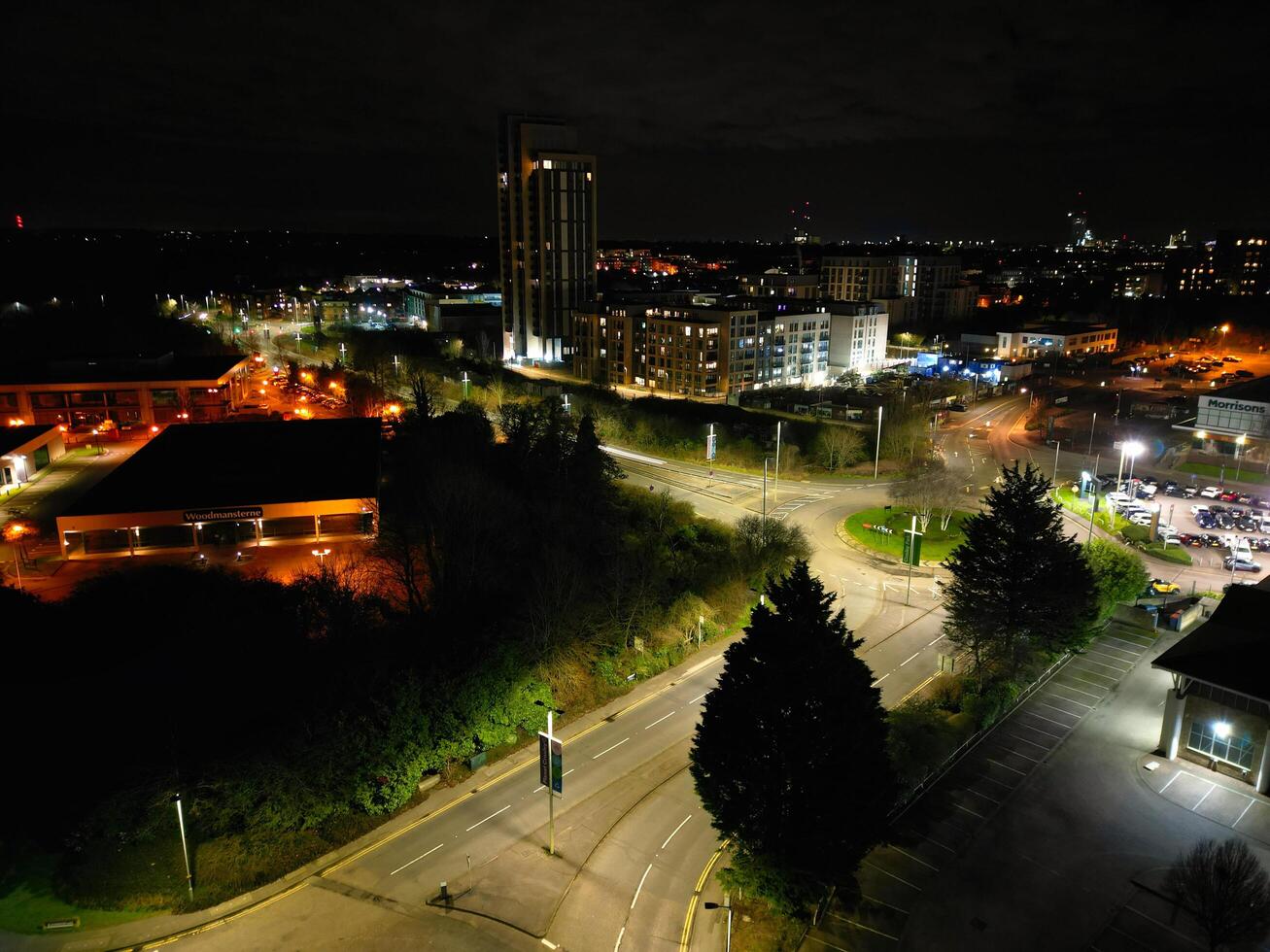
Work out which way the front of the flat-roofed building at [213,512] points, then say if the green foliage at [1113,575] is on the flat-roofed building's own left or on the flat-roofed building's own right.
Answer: on the flat-roofed building's own left

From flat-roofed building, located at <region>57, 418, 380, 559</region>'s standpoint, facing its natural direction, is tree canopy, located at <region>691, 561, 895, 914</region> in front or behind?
in front

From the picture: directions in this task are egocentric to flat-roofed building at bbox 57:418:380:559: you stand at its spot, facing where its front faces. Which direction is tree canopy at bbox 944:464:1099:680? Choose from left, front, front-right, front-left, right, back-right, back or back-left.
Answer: front-left

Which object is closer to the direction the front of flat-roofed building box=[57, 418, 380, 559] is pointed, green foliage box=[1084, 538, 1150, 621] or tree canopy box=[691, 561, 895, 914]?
the tree canopy

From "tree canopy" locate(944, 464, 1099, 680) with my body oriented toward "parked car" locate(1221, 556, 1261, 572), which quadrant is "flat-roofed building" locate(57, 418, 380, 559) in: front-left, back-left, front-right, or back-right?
back-left

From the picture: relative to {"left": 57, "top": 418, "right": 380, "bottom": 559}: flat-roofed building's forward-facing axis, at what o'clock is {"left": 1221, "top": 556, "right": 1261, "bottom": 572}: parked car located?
The parked car is roughly at 10 o'clock from the flat-roofed building.

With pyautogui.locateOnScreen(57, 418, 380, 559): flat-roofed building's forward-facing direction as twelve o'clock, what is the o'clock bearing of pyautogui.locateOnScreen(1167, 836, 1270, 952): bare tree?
The bare tree is roughly at 11 o'clock from the flat-roofed building.

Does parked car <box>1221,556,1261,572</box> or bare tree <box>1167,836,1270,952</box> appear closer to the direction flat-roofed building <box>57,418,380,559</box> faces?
the bare tree

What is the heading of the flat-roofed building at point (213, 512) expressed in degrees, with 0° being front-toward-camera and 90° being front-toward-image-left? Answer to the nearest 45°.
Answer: approximately 0°

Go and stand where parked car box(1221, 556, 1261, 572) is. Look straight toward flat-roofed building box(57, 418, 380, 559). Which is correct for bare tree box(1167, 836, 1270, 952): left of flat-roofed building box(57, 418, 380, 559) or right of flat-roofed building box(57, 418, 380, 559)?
left
